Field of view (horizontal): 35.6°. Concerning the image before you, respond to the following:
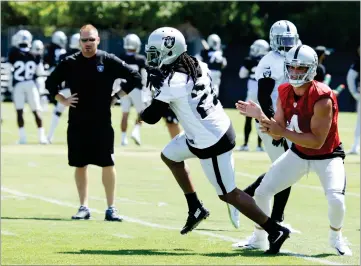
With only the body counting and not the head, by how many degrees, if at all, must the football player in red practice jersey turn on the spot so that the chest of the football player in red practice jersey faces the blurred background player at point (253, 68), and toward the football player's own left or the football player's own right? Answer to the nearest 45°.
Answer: approximately 135° to the football player's own right

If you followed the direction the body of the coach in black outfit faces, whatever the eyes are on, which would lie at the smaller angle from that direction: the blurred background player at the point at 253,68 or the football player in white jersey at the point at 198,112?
the football player in white jersey

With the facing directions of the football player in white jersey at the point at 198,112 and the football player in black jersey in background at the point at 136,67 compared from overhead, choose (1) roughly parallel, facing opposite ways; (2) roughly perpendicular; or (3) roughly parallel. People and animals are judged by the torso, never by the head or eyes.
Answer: roughly perpendicular

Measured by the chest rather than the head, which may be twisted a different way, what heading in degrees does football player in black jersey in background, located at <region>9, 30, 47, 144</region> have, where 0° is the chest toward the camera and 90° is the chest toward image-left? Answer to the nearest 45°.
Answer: approximately 0°

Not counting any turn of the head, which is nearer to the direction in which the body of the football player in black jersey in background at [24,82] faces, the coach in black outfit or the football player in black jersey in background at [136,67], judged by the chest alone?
the coach in black outfit

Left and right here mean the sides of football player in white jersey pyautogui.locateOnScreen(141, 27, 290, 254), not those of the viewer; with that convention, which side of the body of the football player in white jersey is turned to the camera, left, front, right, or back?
left

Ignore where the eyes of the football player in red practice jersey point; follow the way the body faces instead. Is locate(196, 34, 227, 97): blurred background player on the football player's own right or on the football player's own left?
on the football player's own right

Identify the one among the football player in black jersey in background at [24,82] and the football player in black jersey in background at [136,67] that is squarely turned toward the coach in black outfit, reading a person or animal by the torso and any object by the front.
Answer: the football player in black jersey in background at [24,82]
